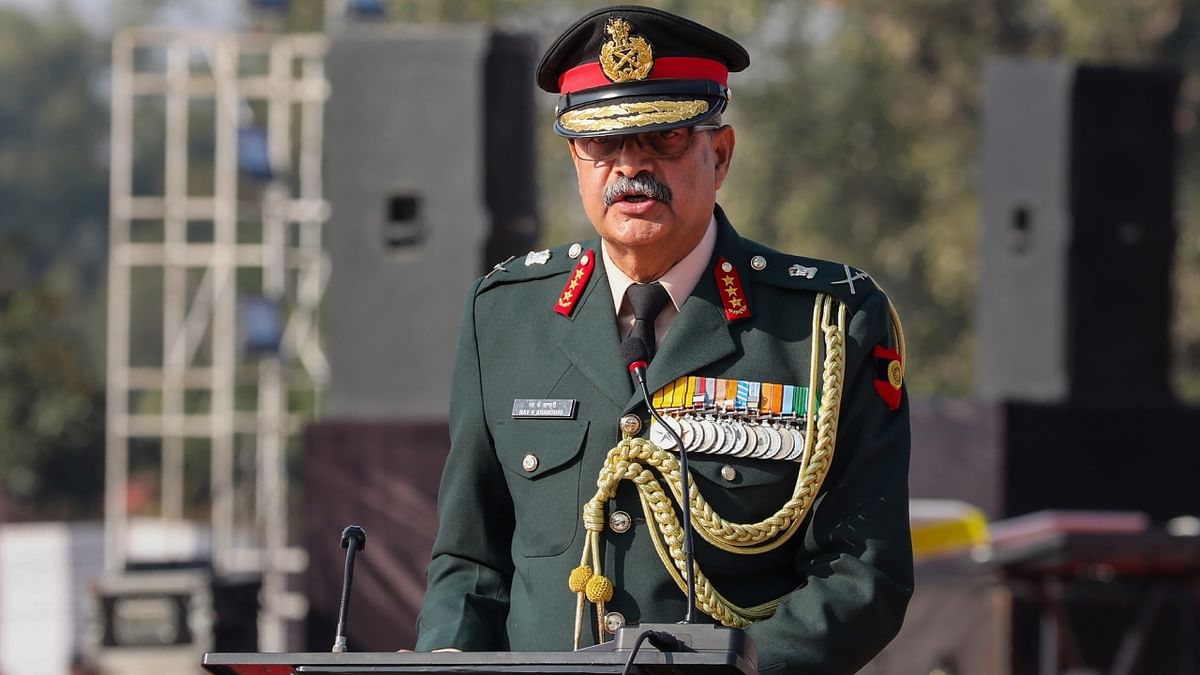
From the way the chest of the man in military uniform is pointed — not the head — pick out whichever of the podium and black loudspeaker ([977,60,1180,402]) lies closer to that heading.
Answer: the podium

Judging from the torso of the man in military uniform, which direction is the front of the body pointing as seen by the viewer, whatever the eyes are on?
toward the camera

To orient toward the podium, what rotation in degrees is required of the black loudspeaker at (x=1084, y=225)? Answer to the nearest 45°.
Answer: approximately 45° to its right

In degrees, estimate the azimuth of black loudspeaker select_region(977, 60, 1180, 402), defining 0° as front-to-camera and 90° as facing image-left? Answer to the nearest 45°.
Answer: approximately 315°

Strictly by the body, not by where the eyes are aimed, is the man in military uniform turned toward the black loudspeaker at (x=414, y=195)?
no

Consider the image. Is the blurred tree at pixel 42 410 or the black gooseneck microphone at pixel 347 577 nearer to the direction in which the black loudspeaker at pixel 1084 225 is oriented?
the black gooseneck microphone

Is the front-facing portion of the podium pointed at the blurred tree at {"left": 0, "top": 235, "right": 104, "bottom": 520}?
no

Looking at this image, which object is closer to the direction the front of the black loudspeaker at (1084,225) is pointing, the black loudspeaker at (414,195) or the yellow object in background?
the yellow object in background

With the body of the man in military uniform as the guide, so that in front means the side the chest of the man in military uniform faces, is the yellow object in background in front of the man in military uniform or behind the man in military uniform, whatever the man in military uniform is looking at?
behind

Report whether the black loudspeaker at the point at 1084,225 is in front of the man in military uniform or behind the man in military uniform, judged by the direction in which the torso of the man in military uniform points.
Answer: behind

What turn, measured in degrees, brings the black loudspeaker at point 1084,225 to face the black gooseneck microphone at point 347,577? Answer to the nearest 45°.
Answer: approximately 45° to its right
